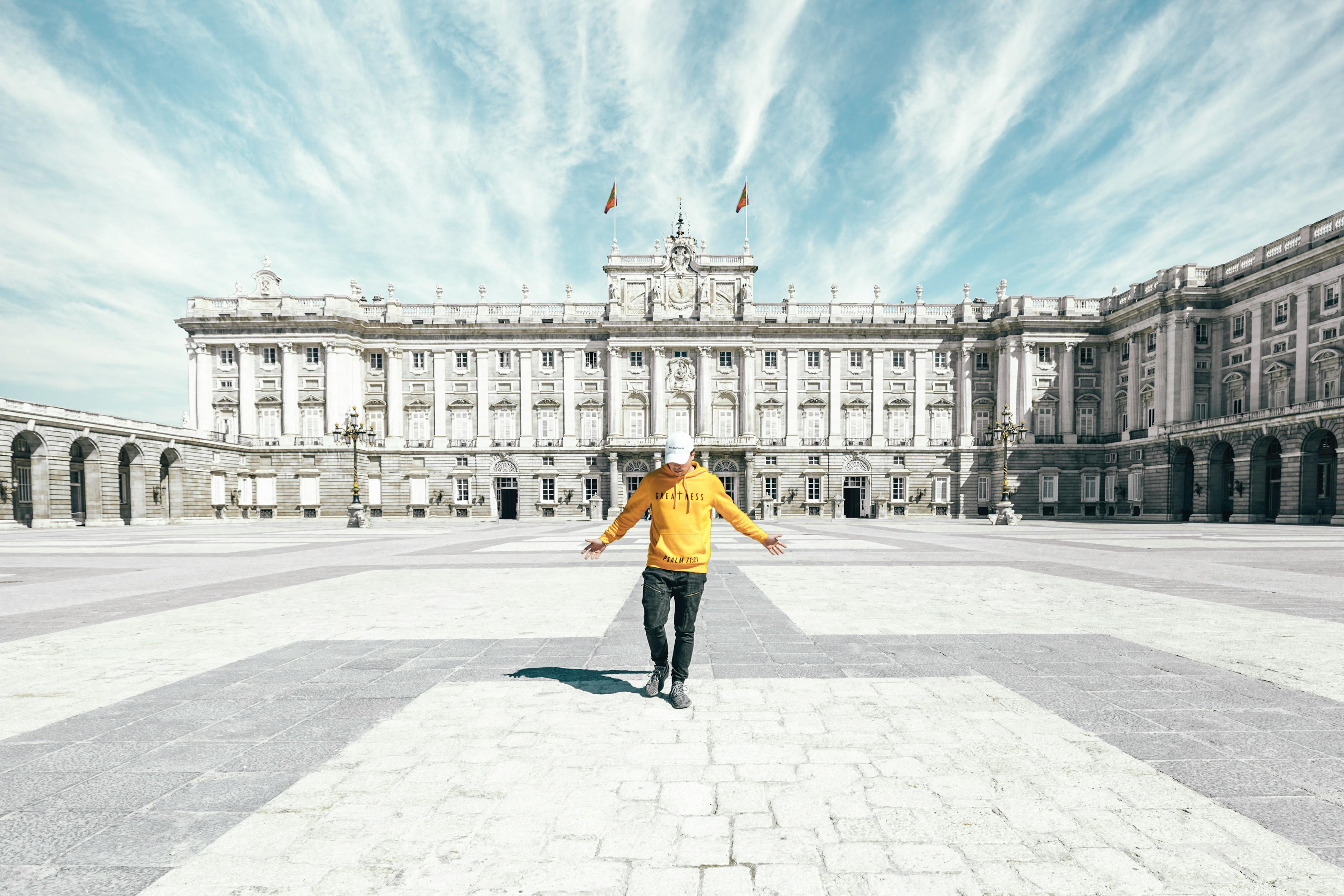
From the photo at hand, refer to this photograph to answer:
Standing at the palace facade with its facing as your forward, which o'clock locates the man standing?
The man standing is roughly at 12 o'clock from the palace facade.

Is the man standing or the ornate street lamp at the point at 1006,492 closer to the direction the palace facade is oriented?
the man standing

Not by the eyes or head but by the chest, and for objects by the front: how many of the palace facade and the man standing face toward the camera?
2

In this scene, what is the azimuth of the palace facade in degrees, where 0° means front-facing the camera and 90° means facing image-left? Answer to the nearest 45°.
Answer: approximately 0°

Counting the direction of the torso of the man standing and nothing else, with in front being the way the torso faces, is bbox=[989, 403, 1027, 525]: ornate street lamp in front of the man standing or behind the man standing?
behind

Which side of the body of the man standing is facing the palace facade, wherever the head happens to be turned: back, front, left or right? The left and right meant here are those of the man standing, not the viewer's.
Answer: back
